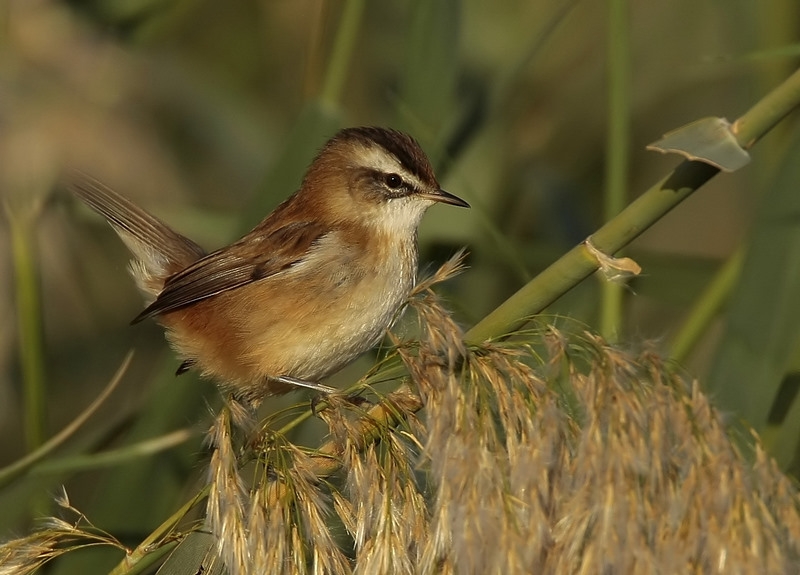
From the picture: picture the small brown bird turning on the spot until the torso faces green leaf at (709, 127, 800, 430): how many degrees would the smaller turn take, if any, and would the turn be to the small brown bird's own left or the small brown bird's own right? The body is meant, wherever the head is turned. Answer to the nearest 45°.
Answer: approximately 45° to the small brown bird's own left

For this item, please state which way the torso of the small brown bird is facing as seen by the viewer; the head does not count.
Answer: to the viewer's right

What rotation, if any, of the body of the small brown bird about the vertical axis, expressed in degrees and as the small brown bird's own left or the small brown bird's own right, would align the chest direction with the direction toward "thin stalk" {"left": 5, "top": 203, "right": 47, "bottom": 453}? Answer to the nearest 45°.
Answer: approximately 135° to the small brown bird's own right
